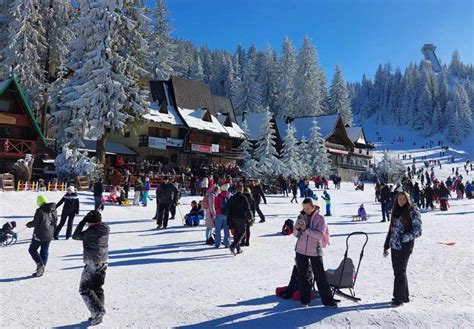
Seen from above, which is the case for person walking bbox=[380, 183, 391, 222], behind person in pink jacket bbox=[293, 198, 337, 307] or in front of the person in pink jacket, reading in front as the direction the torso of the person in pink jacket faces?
behind

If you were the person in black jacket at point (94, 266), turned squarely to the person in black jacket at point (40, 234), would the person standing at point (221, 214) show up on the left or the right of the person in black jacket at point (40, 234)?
right

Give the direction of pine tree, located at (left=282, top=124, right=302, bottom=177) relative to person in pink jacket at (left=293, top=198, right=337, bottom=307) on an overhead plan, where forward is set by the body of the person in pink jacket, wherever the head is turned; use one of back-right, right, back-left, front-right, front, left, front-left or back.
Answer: back-right

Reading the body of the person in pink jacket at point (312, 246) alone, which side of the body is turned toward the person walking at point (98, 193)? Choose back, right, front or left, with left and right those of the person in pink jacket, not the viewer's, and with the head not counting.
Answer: right

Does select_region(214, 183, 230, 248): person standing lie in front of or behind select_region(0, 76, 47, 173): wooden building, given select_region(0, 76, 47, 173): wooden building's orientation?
in front

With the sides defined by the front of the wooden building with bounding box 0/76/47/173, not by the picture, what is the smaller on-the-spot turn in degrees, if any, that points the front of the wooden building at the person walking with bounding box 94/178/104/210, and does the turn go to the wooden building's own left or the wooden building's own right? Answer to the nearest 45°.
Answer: approximately 45° to the wooden building's own right

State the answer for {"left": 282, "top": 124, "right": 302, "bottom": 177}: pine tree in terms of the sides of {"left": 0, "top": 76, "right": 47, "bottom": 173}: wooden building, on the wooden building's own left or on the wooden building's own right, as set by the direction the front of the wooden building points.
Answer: on the wooden building's own left
